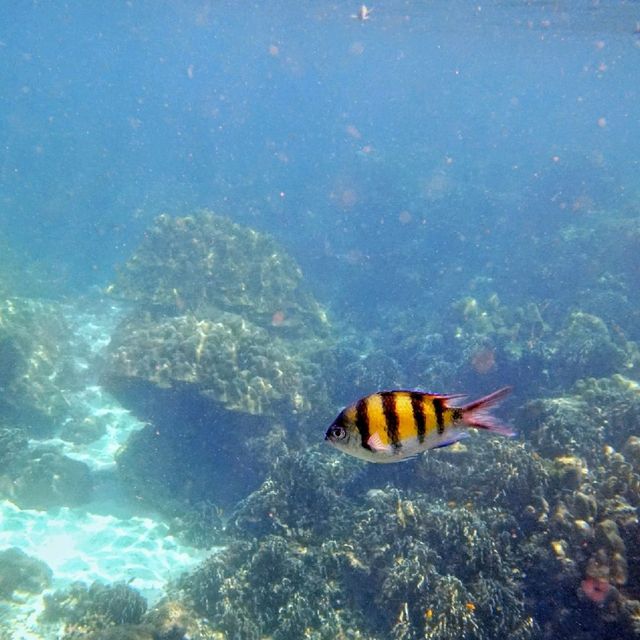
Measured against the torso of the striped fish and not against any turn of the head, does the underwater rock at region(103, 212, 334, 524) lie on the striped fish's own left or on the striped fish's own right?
on the striped fish's own right

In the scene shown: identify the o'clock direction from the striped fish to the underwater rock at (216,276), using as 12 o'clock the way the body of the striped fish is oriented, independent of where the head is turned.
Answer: The underwater rock is roughly at 2 o'clock from the striped fish.

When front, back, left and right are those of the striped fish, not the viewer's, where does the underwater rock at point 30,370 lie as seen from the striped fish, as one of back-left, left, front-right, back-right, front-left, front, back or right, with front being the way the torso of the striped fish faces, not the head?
front-right

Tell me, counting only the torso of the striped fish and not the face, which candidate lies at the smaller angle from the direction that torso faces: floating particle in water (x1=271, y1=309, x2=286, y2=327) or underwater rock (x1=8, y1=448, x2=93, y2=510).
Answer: the underwater rock

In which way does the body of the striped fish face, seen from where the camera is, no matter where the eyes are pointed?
to the viewer's left

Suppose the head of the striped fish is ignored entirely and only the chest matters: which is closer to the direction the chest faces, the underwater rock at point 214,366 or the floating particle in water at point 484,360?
the underwater rock

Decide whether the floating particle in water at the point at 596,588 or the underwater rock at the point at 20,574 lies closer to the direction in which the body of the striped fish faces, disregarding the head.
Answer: the underwater rock

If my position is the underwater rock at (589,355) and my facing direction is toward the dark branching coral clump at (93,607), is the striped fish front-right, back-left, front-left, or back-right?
front-left
